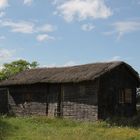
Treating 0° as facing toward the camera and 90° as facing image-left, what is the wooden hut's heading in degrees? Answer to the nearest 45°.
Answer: approximately 45°
